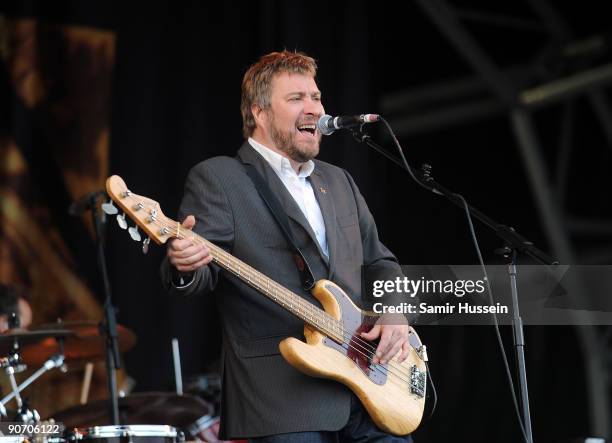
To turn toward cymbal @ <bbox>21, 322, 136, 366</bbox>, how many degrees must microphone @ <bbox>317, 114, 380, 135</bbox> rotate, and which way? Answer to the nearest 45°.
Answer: approximately 45° to its right

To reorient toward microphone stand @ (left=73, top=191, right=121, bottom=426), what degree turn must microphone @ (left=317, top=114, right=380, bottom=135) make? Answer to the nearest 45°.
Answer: approximately 45° to its right

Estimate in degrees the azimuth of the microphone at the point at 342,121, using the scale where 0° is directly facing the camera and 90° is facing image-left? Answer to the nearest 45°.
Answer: approximately 90°

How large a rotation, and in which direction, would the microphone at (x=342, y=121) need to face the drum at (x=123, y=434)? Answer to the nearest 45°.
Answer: approximately 45° to its right

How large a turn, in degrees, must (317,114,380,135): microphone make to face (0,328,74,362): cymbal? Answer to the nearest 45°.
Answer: approximately 45° to its right

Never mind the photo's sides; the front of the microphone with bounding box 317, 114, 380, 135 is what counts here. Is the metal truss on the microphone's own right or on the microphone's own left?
on the microphone's own right

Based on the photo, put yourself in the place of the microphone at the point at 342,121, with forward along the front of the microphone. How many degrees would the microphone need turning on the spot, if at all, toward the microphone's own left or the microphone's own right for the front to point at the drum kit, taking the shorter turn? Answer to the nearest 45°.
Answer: approximately 45° to the microphone's own right

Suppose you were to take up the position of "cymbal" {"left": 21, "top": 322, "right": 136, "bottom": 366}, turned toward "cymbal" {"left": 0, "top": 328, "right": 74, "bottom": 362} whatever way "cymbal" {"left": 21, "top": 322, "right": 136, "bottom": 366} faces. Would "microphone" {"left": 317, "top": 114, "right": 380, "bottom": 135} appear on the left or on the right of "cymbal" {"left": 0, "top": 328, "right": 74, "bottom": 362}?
left
